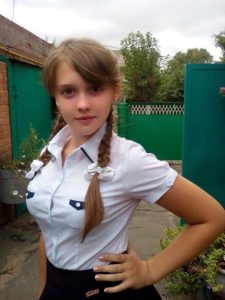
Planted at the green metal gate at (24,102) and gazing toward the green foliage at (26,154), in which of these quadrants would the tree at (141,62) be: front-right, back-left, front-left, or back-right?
back-left

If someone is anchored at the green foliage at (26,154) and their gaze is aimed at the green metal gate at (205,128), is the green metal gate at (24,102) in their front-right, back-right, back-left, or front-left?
back-left

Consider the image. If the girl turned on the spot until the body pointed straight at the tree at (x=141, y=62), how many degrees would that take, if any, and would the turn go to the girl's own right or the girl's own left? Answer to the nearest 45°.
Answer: approximately 135° to the girl's own right

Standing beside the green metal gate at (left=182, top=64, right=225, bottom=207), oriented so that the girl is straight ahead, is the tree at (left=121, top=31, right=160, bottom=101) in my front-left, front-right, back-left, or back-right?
back-right

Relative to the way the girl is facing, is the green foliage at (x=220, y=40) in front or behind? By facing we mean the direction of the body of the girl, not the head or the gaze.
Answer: behind

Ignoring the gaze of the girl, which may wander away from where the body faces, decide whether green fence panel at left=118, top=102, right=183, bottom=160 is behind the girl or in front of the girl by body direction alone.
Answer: behind

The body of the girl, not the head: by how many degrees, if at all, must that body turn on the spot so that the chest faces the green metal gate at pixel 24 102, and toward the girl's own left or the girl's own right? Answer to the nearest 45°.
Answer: approximately 135° to the girl's own right
